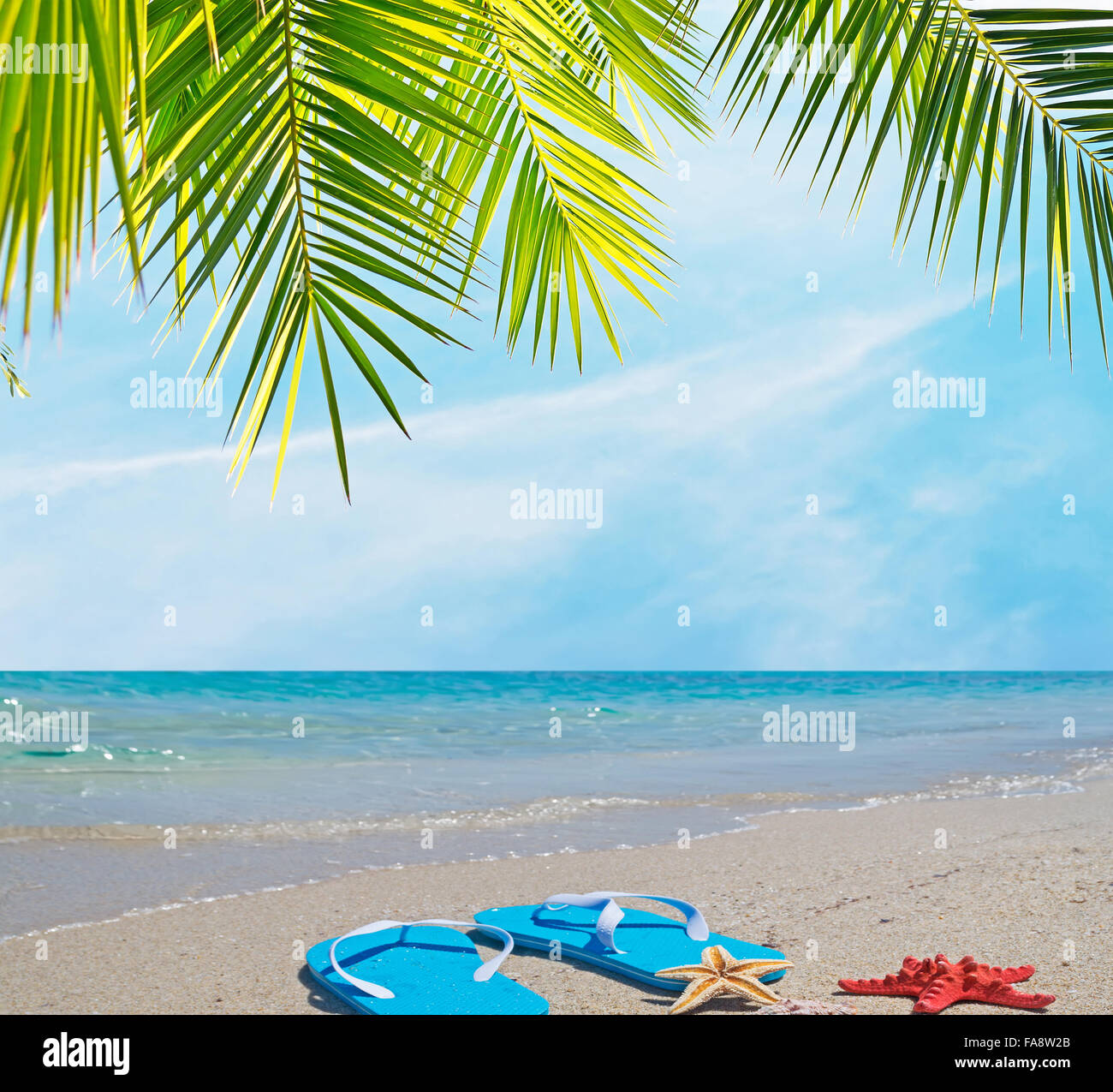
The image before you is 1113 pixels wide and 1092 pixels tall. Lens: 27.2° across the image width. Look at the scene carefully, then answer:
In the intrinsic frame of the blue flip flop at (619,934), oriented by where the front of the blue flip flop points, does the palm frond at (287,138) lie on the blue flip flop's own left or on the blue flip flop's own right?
on the blue flip flop's own left

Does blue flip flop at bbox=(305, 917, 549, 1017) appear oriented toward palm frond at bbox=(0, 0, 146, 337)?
no

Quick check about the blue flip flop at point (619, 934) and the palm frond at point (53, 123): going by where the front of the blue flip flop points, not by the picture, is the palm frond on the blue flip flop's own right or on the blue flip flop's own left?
on the blue flip flop's own left

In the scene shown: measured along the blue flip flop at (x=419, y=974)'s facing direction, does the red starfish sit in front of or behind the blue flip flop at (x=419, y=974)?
behind

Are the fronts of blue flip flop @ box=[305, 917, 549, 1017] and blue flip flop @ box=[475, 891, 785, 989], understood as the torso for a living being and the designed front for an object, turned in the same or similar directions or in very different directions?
same or similar directions

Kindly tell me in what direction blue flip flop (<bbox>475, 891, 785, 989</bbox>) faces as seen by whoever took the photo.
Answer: facing away from the viewer and to the left of the viewer

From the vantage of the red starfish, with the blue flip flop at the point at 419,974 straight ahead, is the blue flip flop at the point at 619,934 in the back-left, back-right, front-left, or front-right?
front-right

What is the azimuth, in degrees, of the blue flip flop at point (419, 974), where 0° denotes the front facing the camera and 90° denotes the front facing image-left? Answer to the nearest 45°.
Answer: approximately 135°

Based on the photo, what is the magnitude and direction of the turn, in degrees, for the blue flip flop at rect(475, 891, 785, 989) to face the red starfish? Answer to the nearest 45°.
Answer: approximately 180°
